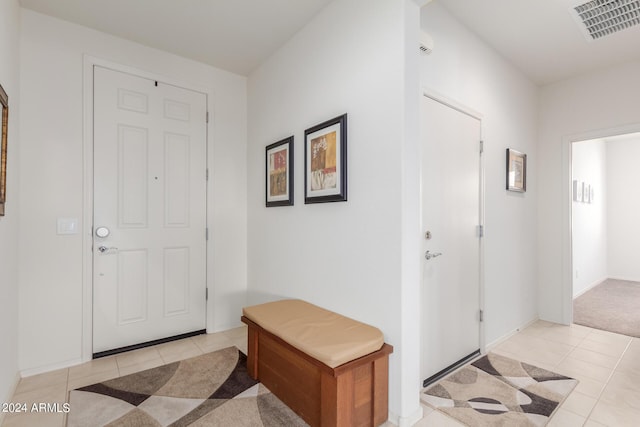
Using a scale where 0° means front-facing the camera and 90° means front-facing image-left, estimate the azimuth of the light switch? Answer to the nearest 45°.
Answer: approximately 0°

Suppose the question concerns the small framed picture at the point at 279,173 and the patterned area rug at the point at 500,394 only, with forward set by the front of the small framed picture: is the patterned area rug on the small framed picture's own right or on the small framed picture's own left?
on the small framed picture's own left

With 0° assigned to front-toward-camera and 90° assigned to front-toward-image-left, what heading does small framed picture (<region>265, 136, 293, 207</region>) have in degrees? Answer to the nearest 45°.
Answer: approximately 45°

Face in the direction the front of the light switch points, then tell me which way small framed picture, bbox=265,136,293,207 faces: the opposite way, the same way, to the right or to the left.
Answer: to the right

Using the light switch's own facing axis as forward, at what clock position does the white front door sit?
The white front door is roughly at 9 o'clock from the light switch.

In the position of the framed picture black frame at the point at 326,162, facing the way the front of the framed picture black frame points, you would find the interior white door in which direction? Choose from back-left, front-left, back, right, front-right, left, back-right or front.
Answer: back-left

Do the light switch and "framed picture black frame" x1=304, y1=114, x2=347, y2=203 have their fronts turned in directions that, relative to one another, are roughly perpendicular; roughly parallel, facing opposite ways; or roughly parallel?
roughly perpendicular

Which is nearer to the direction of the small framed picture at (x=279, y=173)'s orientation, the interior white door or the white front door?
the white front door
